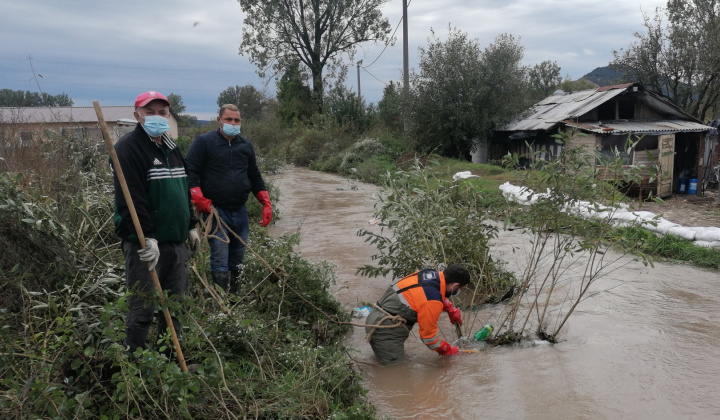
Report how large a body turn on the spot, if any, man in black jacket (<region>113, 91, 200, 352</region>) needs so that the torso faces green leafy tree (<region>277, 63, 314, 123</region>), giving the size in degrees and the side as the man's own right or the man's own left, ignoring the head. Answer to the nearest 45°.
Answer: approximately 135° to the man's own left

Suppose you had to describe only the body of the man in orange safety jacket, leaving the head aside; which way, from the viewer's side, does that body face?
to the viewer's right

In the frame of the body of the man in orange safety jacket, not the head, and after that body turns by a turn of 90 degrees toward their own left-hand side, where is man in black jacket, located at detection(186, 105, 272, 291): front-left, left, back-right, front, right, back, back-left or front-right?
left

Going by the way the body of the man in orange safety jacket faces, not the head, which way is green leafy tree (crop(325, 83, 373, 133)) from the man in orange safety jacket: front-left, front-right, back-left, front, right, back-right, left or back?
left

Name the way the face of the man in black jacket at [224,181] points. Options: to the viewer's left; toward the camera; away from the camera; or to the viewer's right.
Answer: toward the camera

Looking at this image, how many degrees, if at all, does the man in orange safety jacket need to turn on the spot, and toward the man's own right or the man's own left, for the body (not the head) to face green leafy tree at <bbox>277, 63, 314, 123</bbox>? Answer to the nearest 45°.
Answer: approximately 90° to the man's own left

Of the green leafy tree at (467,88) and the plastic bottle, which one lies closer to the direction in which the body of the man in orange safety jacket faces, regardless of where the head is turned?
the plastic bottle

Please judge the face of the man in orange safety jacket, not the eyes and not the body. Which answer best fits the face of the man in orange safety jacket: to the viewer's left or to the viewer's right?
to the viewer's right

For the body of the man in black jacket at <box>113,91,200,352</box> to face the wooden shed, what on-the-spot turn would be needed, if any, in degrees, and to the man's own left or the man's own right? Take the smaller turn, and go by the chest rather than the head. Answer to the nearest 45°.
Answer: approximately 90° to the man's own left

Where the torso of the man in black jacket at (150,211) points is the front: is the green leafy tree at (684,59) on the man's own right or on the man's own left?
on the man's own left

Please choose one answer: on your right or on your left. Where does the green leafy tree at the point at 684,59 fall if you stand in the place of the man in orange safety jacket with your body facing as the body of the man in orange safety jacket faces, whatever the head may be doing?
on your left

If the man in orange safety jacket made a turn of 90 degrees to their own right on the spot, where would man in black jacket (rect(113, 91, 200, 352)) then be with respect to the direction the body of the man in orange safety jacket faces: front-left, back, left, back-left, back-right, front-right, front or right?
front-right

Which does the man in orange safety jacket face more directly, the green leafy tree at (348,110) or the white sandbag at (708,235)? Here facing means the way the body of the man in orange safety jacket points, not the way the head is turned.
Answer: the white sandbag

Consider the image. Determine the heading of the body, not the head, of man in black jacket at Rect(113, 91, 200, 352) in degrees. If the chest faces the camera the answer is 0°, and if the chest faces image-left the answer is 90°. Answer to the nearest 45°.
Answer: approximately 315°
